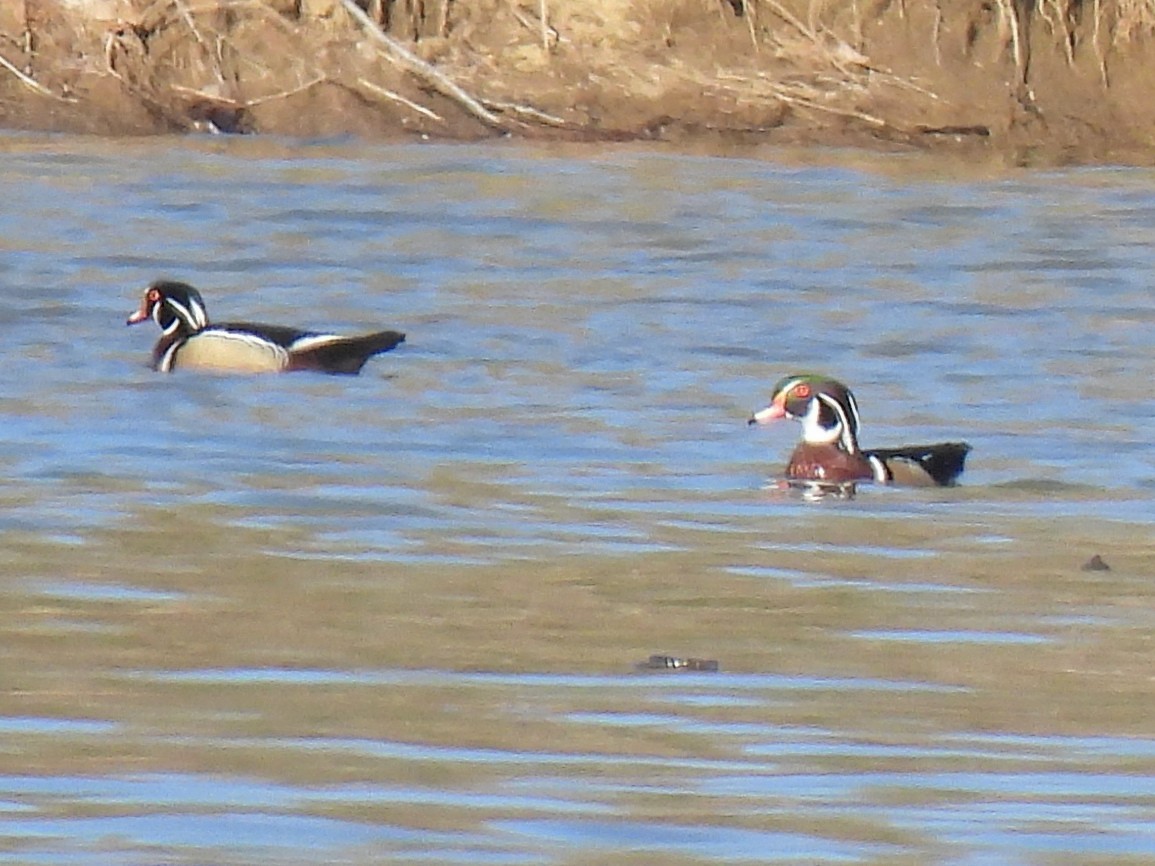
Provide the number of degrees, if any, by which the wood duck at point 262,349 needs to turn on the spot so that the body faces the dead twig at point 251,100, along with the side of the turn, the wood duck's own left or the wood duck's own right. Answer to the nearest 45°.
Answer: approximately 90° to the wood duck's own right

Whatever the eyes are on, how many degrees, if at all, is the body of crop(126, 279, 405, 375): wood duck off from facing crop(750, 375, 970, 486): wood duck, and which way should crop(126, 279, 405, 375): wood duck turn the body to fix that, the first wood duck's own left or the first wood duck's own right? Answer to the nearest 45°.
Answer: approximately 135° to the first wood duck's own left

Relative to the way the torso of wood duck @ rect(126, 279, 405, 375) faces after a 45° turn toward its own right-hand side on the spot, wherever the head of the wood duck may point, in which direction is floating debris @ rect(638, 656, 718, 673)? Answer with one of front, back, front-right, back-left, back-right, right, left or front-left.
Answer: back-left

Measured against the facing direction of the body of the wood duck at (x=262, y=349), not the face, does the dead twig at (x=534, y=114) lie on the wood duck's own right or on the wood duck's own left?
on the wood duck's own right

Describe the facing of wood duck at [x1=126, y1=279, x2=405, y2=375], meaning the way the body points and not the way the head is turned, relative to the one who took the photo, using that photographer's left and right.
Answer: facing to the left of the viewer

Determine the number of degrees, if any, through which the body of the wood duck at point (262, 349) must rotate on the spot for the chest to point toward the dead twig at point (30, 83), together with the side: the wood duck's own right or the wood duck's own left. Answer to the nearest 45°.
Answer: approximately 90° to the wood duck's own right
